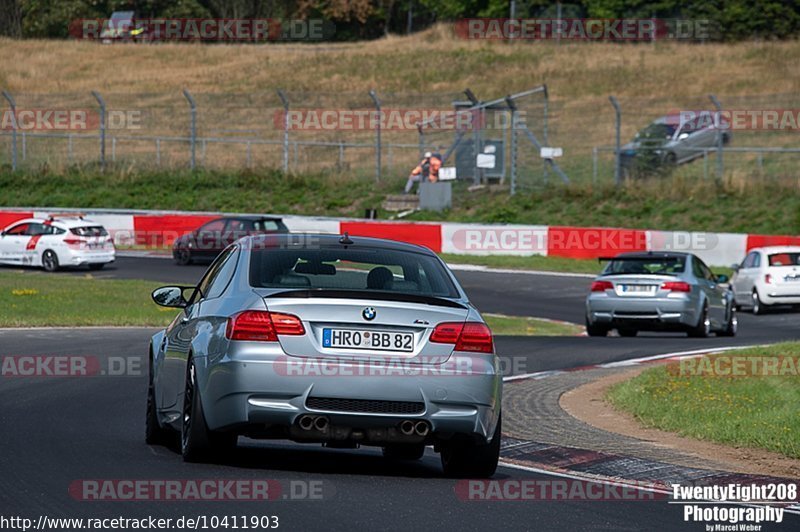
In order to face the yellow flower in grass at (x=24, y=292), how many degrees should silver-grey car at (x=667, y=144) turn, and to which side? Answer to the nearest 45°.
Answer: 0° — it already faces it

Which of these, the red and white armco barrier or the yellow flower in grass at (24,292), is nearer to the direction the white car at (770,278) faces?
the red and white armco barrier

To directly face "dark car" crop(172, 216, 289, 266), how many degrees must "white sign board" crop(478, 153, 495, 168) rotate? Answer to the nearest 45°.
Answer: approximately 45° to its right

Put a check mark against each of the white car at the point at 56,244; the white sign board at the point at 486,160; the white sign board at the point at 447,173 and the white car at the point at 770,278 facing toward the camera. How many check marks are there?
2

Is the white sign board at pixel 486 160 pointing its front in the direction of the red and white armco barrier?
yes

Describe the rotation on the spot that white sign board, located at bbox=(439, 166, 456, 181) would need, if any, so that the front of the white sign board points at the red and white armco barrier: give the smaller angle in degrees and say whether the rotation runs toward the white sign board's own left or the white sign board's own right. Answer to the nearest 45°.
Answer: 0° — it already faces it

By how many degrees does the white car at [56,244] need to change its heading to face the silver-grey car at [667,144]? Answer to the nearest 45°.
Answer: approximately 135° to its right

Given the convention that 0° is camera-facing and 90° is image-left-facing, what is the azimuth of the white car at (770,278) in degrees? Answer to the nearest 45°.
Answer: approximately 135°

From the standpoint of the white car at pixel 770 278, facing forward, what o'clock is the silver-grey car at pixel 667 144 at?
The silver-grey car is roughly at 1 o'clock from the white car.

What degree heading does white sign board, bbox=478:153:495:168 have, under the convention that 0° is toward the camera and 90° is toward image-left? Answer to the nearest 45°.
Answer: approximately 0°

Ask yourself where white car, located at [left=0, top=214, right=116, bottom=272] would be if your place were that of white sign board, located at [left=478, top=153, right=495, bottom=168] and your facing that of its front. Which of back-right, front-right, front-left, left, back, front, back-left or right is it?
front-right

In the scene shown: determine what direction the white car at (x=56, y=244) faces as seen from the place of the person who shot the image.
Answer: facing away from the viewer and to the left of the viewer

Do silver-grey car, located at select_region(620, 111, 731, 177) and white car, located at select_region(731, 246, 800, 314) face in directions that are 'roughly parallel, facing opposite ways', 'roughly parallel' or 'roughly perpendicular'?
roughly perpendicular
